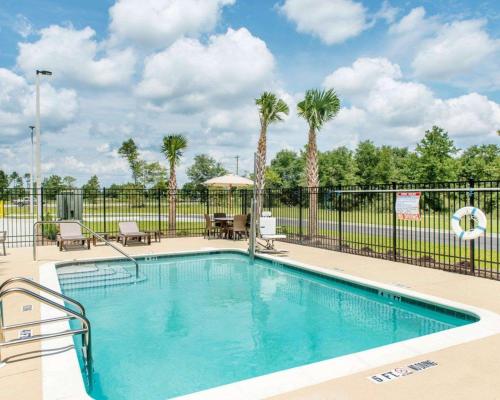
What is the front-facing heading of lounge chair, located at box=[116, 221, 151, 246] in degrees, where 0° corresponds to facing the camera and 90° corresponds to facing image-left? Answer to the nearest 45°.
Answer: approximately 315°

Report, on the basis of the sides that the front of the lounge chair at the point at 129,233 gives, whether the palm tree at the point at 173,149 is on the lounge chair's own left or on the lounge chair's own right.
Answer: on the lounge chair's own left

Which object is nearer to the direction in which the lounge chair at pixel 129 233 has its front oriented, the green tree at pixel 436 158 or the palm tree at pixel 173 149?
the green tree

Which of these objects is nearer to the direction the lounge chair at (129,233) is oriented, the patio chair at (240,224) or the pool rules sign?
the pool rules sign

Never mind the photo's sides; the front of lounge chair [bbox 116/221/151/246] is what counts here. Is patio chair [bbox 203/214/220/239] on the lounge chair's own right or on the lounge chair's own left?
on the lounge chair's own left

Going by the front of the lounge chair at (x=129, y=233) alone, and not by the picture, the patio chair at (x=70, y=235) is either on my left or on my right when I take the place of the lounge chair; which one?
on my right
